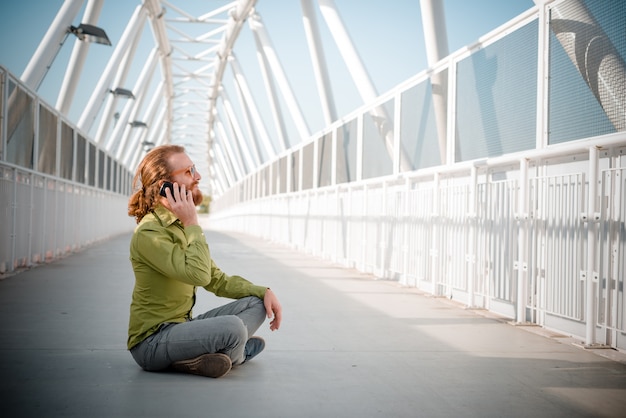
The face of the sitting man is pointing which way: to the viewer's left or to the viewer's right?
to the viewer's right

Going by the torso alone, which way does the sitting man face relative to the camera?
to the viewer's right
